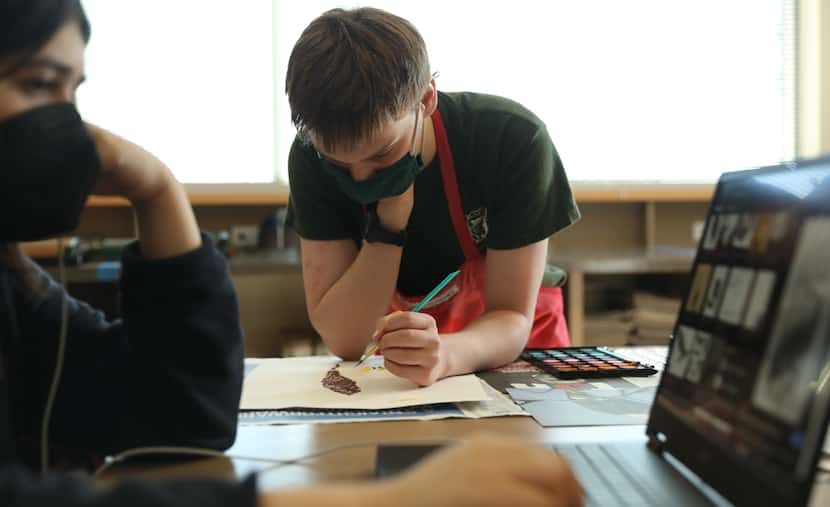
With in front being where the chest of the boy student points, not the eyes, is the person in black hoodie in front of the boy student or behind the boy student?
in front

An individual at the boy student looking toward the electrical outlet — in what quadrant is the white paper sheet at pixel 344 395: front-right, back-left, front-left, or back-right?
back-left

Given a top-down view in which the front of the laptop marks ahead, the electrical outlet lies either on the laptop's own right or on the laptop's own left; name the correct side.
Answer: on the laptop's own right

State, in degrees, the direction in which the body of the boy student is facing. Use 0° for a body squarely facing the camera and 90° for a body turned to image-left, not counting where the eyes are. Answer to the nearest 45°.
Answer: approximately 45°

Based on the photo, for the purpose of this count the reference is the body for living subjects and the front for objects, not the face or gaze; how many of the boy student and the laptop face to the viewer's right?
0

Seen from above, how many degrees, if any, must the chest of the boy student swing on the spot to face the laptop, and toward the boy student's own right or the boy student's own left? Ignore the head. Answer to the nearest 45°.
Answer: approximately 45° to the boy student's own left

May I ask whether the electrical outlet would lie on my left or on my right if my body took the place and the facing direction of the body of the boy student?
on my right

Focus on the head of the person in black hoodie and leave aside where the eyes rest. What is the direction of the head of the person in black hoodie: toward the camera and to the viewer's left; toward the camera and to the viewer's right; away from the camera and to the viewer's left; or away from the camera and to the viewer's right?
toward the camera and to the viewer's right

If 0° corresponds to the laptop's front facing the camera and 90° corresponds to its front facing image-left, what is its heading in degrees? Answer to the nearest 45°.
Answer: approximately 45°
